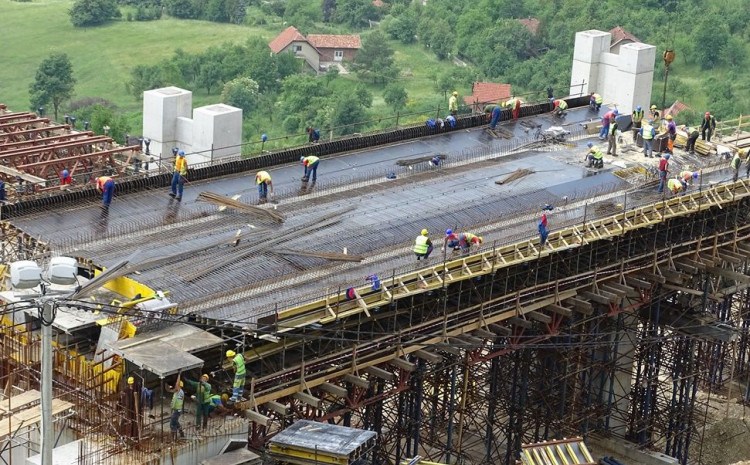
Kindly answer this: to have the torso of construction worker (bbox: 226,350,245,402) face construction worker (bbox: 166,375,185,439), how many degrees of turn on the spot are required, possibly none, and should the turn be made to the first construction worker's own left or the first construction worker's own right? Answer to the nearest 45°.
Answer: approximately 45° to the first construction worker's own left

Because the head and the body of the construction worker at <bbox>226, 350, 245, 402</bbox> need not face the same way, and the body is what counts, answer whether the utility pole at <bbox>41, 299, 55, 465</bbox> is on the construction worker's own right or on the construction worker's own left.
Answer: on the construction worker's own left

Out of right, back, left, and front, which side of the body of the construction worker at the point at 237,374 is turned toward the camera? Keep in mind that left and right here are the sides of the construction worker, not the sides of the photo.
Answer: left

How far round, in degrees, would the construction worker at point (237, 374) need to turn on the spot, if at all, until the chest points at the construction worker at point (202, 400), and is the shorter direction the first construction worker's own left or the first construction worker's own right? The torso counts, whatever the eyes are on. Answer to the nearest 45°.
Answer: approximately 45° to the first construction worker's own left
